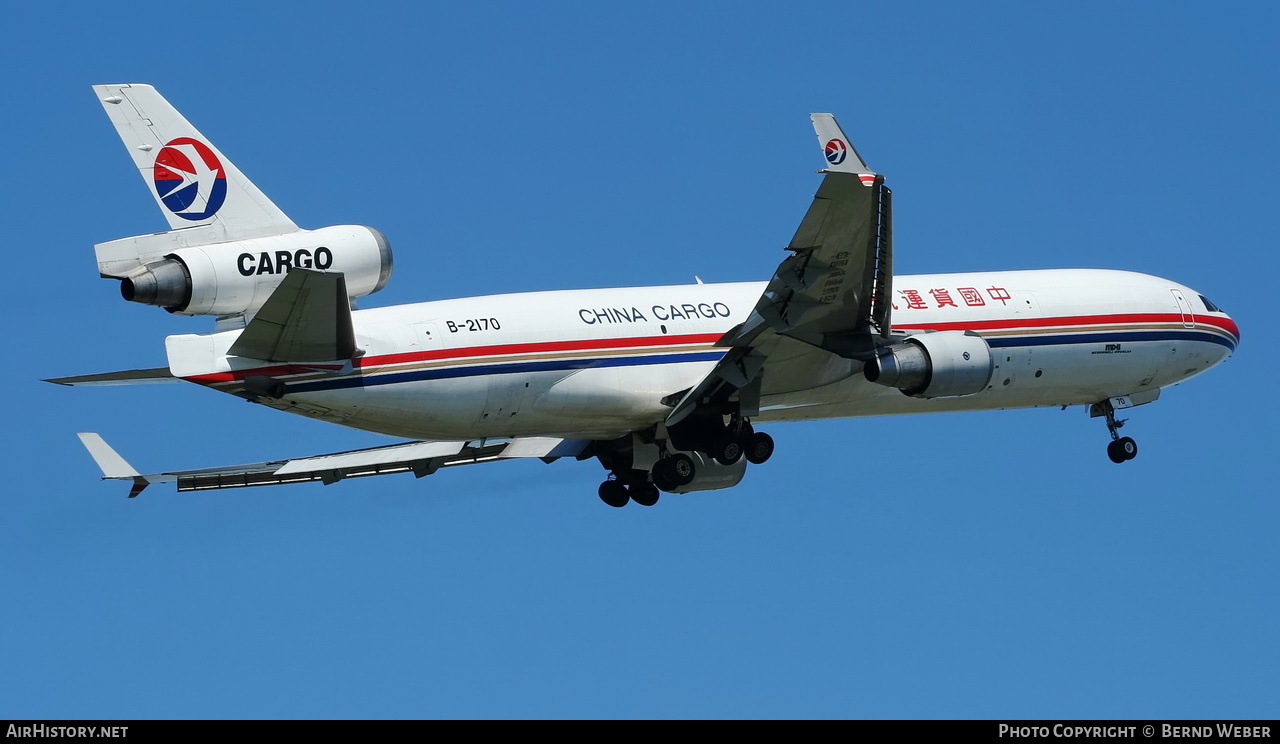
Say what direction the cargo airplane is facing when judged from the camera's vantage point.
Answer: facing away from the viewer and to the right of the viewer
